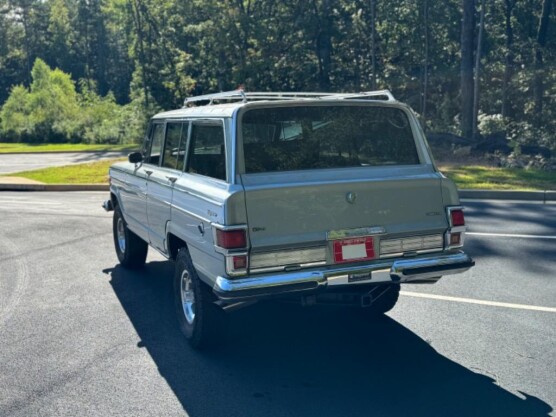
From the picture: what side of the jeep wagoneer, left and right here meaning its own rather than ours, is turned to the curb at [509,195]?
right

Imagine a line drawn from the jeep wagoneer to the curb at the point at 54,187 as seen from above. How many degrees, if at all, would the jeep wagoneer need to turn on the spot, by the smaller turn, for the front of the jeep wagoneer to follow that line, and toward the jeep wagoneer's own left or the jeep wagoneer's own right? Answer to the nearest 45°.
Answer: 0° — it already faces it

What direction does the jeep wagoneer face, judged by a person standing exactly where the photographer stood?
facing away from the viewer and to the left of the viewer
